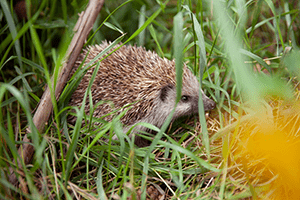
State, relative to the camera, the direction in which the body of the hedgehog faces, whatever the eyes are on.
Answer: to the viewer's right

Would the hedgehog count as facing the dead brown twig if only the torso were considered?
no
